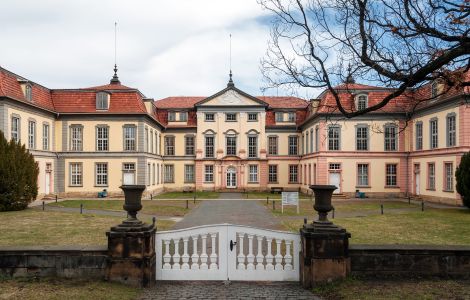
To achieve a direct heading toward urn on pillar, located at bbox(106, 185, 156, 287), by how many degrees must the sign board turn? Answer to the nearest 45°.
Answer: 0° — it already faces it

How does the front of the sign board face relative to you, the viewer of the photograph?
facing the viewer

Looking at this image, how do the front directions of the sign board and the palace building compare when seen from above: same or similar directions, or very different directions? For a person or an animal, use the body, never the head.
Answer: same or similar directions

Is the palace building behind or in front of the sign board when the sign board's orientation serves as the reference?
behind

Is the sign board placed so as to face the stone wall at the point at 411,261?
yes

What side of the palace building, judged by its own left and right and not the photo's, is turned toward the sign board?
front

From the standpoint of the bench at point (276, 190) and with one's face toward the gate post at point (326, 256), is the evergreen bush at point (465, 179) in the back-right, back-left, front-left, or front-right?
front-left

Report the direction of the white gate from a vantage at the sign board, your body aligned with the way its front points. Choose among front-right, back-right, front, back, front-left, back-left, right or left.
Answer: front

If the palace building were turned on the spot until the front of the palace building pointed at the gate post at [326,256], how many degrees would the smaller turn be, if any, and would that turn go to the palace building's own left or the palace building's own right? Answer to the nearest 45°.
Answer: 0° — it already faces it

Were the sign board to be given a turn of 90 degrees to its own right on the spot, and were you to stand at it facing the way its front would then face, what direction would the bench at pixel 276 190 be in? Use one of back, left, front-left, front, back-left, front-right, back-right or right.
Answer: right

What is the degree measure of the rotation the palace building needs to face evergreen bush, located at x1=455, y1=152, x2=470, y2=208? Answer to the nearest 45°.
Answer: approximately 45° to its left

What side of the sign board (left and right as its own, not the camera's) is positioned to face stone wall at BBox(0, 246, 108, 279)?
front

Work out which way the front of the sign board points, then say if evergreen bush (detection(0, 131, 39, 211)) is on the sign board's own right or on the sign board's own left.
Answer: on the sign board's own right

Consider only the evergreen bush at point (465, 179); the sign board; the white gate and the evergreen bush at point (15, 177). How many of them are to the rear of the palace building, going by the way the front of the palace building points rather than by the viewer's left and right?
0

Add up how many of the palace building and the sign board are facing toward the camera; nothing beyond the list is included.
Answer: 2
